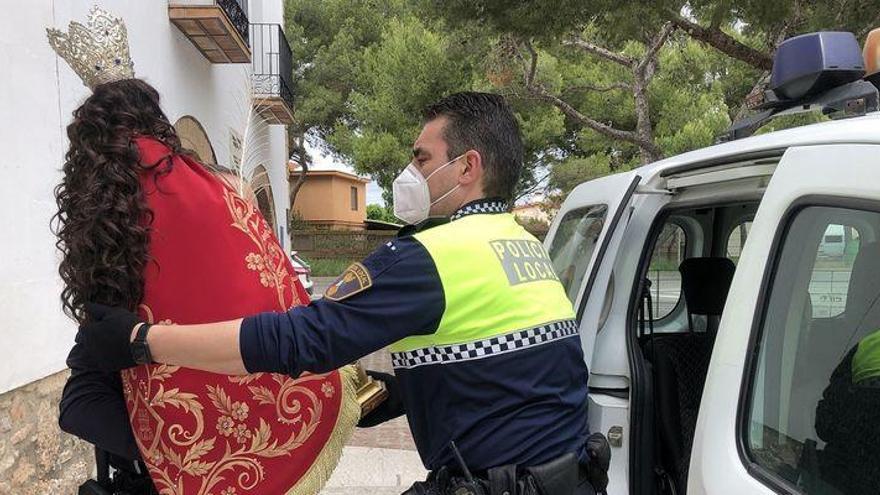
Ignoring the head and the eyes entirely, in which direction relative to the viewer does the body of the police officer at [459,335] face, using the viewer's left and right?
facing away from the viewer and to the left of the viewer

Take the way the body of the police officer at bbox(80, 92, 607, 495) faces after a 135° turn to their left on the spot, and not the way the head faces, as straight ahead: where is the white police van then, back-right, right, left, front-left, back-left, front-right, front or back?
left

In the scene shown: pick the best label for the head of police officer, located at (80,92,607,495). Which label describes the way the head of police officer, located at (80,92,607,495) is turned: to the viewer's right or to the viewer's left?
to the viewer's left

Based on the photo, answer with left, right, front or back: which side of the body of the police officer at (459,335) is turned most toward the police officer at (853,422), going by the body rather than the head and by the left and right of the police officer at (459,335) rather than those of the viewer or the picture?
back
